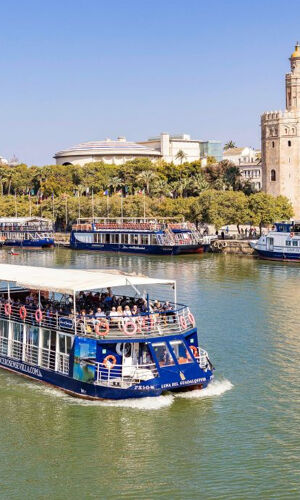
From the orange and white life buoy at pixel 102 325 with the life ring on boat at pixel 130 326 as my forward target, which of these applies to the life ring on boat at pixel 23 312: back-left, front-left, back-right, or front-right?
back-left

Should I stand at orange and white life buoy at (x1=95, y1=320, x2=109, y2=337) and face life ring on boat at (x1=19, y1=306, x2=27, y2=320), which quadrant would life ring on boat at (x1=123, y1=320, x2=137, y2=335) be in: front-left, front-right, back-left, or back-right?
back-right

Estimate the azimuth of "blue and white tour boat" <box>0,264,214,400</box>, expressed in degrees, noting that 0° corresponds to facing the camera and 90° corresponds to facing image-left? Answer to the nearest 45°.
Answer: approximately 315°
